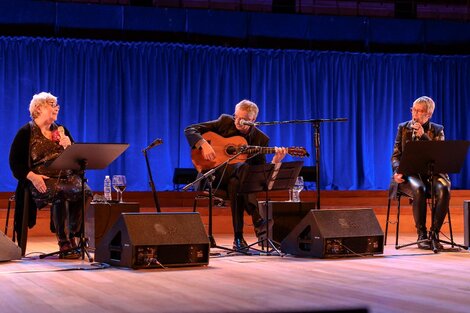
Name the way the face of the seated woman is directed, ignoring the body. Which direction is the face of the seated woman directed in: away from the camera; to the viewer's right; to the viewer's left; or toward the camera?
to the viewer's right

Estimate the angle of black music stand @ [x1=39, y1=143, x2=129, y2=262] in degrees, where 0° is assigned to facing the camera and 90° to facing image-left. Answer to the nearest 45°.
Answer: approximately 135°

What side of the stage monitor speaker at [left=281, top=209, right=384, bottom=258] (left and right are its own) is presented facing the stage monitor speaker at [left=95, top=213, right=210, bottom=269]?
left

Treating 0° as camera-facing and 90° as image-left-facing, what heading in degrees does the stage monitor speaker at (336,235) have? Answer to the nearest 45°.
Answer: approximately 135°

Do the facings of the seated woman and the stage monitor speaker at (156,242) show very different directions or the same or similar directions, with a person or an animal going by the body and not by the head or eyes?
very different directions

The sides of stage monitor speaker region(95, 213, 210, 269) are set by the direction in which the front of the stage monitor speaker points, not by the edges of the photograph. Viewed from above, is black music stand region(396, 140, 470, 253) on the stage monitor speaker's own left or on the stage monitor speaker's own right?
on the stage monitor speaker's own right

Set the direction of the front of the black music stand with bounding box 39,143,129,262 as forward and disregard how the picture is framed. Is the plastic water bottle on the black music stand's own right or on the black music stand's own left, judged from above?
on the black music stand's own right

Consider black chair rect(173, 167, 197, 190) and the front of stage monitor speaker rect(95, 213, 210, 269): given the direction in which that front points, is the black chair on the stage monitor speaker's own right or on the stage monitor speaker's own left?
on the stage monitor speaker's own right

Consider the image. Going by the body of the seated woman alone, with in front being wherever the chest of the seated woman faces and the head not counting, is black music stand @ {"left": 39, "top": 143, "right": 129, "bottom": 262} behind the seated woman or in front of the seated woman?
in front

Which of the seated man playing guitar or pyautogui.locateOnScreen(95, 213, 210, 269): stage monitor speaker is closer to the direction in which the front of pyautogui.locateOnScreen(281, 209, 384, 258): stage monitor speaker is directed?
the seated man playing guitar

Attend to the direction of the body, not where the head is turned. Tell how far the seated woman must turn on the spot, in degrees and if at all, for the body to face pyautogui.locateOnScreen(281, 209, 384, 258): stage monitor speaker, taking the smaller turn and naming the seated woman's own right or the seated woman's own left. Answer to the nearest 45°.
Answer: approximately 45° to the seated woman's own left

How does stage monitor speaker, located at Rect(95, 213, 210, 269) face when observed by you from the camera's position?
facing away from the viewer and to the left of the viewer
